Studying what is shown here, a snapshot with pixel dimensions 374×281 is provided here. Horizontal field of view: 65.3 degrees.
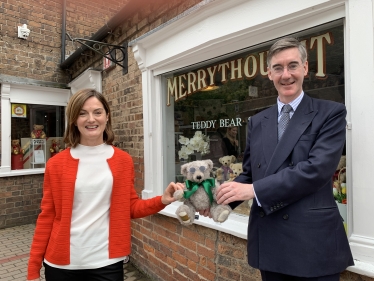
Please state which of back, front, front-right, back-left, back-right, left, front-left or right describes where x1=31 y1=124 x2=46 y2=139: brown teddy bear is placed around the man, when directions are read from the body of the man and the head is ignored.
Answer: right

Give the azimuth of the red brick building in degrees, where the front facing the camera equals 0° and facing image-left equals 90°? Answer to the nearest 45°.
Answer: approximately 45°

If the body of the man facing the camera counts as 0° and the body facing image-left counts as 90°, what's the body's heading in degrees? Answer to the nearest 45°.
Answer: approximately 45°

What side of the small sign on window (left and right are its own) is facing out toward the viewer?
front

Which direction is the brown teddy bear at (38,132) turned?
toward the camera

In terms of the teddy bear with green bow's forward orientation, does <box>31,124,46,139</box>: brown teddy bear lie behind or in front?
behind

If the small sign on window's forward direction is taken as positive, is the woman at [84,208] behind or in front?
in front

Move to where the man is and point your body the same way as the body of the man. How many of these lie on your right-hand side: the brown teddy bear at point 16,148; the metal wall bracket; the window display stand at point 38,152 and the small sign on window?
4
